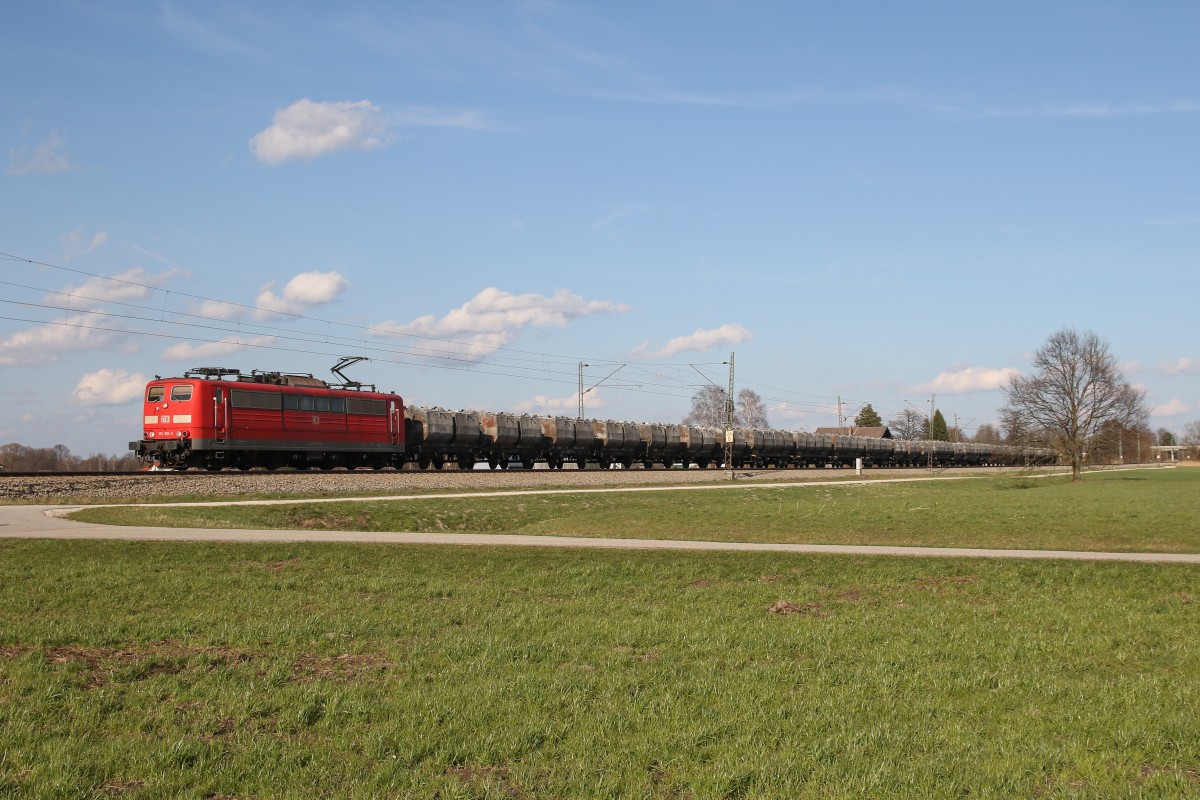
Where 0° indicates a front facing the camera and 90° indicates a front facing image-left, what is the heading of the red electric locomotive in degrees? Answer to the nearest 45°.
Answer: approximately 45°
